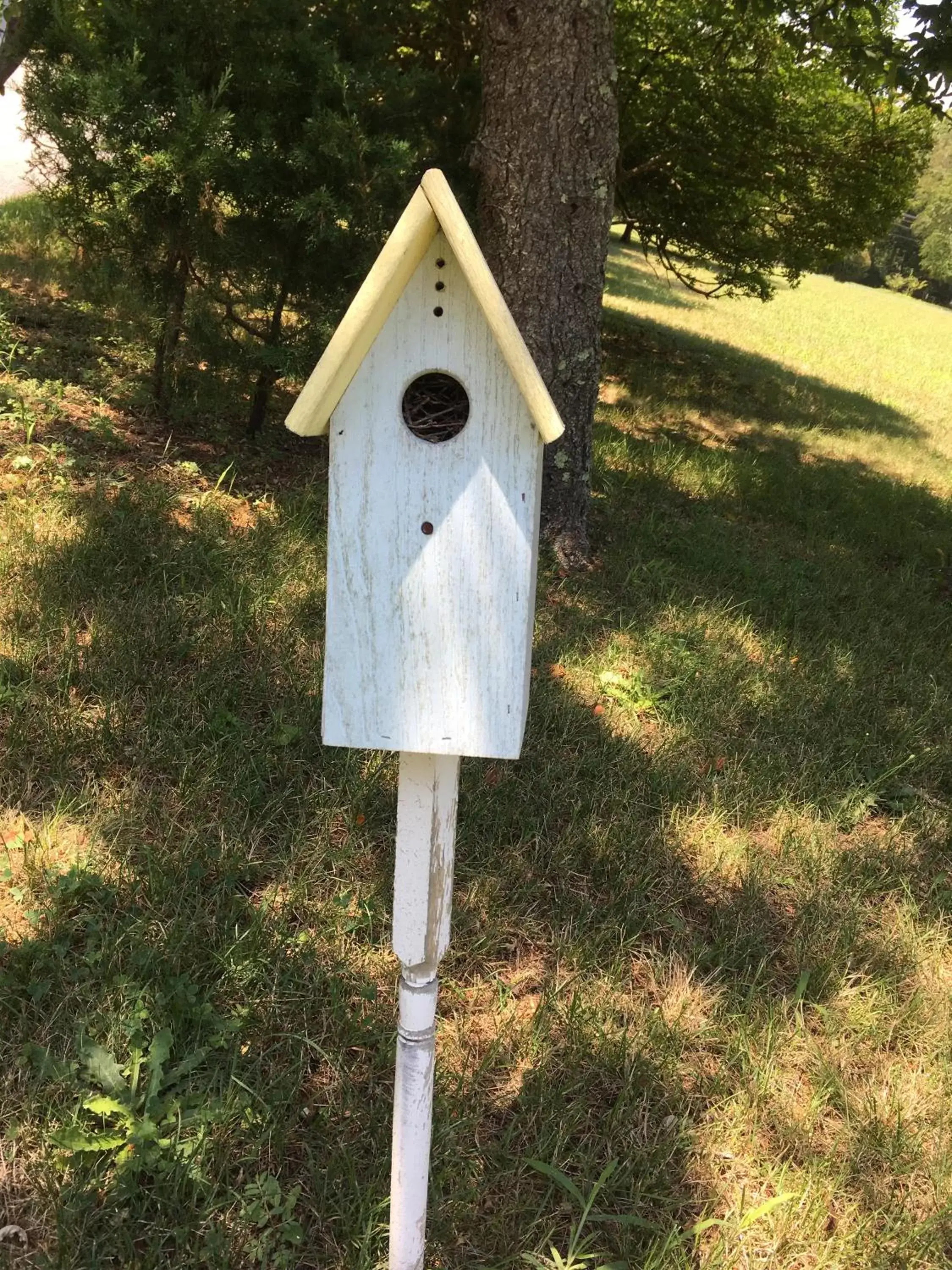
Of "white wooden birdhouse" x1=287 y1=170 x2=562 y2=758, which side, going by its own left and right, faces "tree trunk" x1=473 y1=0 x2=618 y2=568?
back

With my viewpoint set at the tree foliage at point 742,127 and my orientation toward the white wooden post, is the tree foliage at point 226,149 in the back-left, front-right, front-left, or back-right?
front-right

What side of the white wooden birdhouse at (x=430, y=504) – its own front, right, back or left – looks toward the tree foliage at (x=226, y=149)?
back

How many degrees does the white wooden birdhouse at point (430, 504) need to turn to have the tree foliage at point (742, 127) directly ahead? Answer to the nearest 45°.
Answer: approximately 180°

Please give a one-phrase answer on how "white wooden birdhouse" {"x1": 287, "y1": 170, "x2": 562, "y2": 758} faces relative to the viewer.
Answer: facing the viewer
